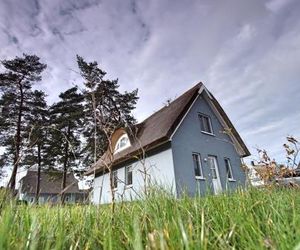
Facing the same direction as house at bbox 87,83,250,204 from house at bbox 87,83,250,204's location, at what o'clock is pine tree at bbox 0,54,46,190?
The pine tree is roughly at 5 o'clock from the house.

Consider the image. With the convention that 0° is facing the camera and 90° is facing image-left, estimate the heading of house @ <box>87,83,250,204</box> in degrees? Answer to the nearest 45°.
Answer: approximately 315°

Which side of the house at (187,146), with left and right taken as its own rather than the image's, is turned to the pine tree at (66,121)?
back
